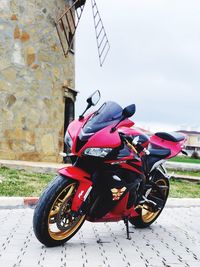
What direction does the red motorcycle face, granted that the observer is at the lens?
facing the viewer and to the left of the viewer
